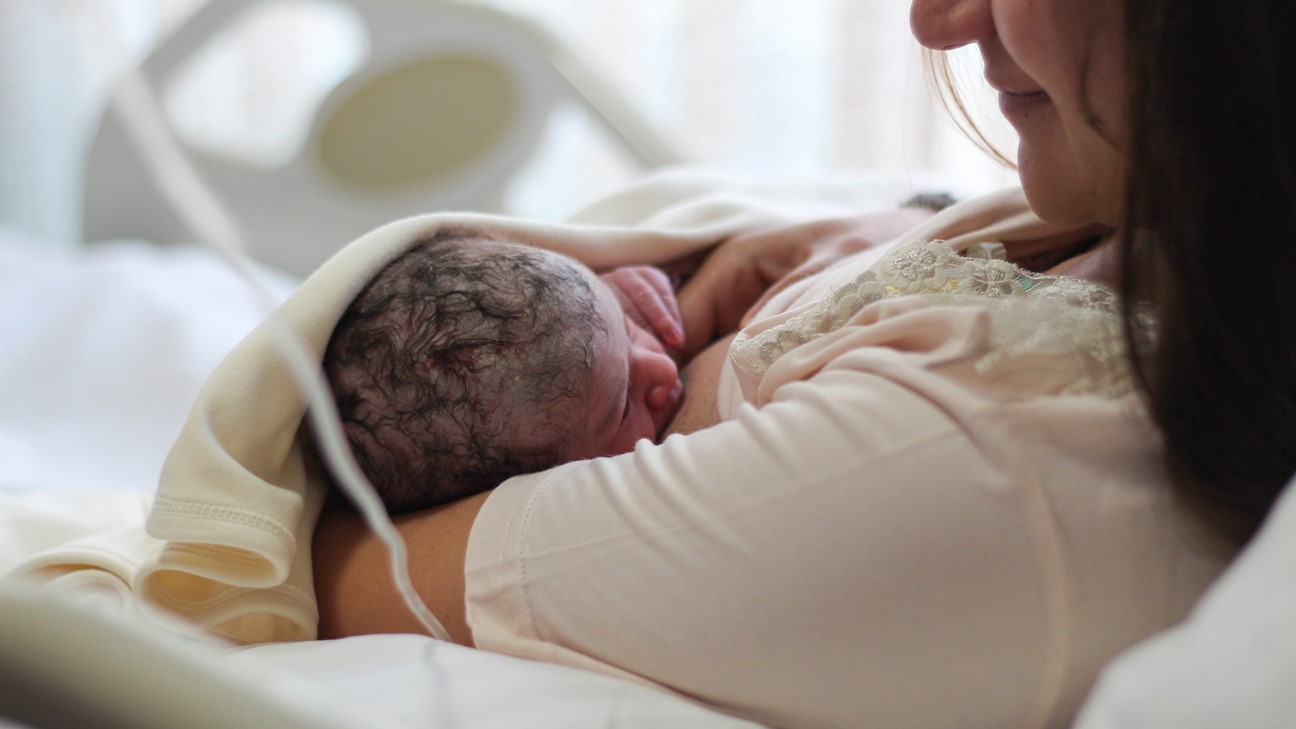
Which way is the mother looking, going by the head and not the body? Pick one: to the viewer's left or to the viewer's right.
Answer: to the viewer's left

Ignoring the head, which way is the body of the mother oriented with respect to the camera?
to the viewer's left

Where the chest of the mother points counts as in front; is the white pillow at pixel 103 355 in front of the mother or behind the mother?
in front
